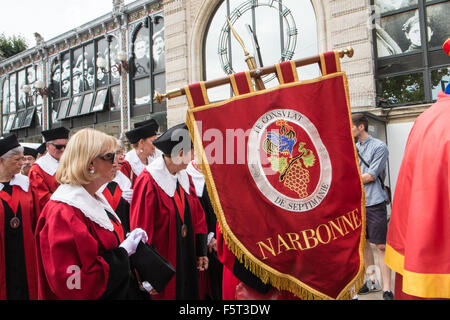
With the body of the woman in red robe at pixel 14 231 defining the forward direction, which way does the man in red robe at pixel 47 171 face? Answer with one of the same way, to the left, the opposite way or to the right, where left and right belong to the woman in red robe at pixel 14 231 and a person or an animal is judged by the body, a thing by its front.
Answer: the same way

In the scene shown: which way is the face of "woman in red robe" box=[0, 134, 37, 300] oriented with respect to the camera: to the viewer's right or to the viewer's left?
to the viewer's right

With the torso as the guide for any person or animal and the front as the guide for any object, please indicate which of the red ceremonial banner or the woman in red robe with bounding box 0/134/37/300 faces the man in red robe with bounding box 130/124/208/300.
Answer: the woman in red robe with bounding box 0/134/37/300

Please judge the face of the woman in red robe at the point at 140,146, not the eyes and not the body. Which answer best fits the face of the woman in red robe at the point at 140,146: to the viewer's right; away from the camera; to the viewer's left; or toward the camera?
to the viewer's right

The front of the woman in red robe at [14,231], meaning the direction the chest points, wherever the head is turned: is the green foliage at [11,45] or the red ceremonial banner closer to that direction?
the red ceremonial banner

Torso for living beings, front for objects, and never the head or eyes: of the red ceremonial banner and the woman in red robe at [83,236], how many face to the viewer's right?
1

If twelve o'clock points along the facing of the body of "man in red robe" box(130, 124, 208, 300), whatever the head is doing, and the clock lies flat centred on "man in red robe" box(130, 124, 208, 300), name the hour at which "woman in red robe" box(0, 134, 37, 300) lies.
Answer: "woman in red robe" box(0, 134, 37, 300) is roughly at 5 o'clock from "man in red robe" box(130, 124, 208, 300).

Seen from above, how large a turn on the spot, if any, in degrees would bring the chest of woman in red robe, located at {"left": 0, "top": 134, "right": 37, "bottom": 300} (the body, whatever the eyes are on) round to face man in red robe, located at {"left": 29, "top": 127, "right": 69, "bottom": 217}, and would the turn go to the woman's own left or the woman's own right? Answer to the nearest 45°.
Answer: approximately 90° to the woman's own left

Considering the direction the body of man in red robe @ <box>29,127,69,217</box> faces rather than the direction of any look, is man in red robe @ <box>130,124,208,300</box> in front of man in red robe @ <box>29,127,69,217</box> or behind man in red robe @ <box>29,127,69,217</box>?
in front

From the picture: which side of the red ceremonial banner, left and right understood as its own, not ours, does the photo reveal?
front

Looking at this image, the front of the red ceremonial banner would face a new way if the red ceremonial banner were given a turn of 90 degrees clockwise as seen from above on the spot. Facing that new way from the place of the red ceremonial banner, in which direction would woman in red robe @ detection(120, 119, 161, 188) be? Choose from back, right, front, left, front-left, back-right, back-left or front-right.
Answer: front-right

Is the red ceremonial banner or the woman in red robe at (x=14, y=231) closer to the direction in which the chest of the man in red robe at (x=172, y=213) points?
the red ceremonial banner

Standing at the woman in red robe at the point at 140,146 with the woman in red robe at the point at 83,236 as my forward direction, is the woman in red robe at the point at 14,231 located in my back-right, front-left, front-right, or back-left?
front-right

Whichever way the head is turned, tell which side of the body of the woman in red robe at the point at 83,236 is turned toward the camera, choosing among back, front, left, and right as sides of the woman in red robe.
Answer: right

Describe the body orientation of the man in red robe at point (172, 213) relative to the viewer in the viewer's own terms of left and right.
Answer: facing the viewer and to the right of the viewer

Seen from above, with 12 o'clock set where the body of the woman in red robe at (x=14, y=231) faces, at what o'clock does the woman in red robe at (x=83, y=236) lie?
The woman in red robe at (x=83, y=236) is roughly at 1 o'clock from the woman in red robe at (x=14, y=231).

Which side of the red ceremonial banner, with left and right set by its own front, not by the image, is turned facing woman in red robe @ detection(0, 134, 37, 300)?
right

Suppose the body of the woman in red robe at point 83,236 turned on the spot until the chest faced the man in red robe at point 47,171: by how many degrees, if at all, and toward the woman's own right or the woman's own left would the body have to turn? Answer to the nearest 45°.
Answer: approximately 90° to the woman's own left

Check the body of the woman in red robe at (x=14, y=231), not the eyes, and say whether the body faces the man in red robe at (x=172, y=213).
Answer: yes
